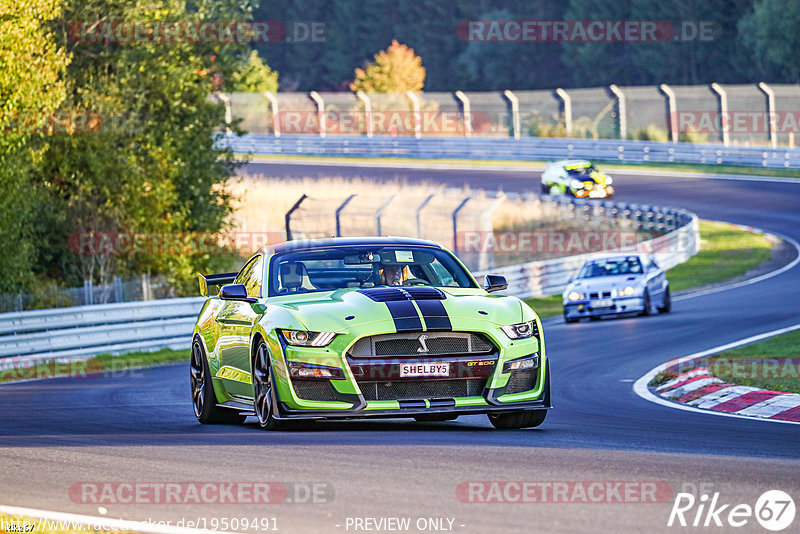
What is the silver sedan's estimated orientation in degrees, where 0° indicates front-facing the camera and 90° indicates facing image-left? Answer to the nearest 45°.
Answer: approximately 45°

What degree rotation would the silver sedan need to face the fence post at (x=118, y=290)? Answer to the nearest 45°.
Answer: approximately 45° to its right
